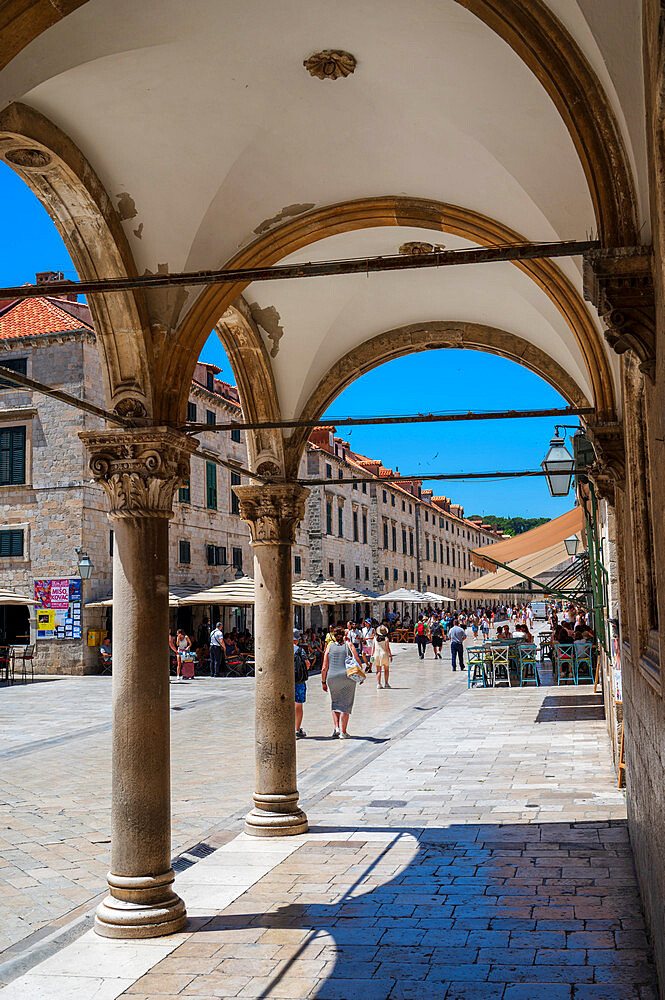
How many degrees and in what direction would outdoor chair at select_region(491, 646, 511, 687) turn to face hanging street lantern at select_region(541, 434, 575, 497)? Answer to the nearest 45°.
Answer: approximately 180°

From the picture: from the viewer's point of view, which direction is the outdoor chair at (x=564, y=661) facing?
away from the camera

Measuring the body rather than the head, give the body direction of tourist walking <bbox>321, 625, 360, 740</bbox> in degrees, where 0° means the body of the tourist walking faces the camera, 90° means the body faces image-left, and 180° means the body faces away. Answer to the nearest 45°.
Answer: approximately 180°

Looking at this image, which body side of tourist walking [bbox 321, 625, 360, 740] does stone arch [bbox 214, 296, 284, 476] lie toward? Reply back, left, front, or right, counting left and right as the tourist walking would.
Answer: back

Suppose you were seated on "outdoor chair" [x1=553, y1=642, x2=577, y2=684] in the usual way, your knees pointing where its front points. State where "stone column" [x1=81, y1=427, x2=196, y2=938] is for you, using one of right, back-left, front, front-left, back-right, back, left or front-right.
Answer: back

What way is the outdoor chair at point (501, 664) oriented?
away from the camera

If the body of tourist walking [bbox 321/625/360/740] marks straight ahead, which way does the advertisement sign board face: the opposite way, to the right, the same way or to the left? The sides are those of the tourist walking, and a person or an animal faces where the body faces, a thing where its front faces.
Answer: the opposite way

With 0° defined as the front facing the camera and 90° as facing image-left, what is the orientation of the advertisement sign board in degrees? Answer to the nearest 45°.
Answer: approximately 0°

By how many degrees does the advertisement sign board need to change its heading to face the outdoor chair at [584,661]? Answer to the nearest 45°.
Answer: approximately 45° to its left

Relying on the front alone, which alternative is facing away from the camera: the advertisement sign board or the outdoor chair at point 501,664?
the outdoor chair

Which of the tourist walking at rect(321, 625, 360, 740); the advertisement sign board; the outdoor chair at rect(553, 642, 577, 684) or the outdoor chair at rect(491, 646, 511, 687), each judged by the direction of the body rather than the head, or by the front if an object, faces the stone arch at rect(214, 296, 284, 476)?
the advertisement sign board

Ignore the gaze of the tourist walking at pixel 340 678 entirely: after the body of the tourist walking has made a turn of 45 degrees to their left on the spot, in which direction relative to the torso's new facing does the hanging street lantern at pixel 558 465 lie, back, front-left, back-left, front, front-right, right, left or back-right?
back

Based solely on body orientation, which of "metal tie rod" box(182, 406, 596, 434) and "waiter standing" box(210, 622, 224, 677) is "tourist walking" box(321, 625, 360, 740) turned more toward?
the waiter standing

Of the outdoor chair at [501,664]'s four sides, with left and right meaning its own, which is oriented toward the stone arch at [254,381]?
back
